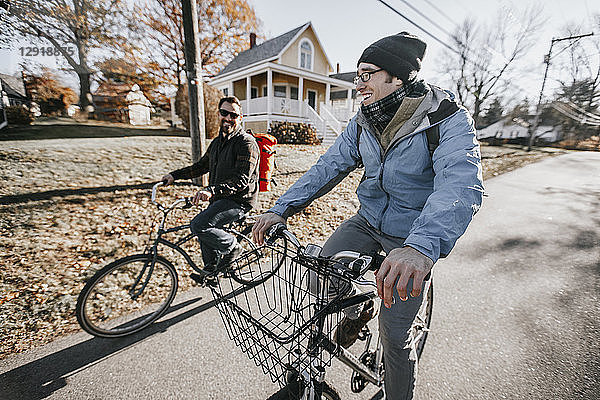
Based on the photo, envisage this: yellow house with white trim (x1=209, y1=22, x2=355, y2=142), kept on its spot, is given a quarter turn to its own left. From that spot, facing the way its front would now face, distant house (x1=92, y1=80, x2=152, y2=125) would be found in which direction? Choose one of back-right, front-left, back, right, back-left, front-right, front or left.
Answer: back-left

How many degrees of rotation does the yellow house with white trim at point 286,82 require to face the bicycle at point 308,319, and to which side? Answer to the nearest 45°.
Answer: approximately 45° to its right

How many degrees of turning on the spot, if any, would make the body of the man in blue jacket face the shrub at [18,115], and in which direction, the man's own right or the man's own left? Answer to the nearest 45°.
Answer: approximately 90° to the man's own right

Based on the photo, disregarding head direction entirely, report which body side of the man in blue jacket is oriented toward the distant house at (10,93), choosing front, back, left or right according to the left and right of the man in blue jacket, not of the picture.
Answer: right

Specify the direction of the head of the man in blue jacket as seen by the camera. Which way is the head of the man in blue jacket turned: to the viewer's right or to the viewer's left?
to the viewer's left

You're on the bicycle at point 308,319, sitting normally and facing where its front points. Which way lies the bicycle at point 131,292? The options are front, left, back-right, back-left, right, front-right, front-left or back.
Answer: right

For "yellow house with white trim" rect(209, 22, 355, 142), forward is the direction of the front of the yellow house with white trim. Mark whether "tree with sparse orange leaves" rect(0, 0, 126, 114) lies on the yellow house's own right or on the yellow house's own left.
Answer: on the yellow house's own right

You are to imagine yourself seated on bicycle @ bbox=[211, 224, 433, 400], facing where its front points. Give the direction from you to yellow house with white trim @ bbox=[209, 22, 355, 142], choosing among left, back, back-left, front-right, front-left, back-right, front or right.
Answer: back-right

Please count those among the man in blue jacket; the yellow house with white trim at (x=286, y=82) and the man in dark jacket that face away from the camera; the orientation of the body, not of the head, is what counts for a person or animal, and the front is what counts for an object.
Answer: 0

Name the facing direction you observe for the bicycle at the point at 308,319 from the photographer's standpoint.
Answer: facing the viewer and to the left of the viewer

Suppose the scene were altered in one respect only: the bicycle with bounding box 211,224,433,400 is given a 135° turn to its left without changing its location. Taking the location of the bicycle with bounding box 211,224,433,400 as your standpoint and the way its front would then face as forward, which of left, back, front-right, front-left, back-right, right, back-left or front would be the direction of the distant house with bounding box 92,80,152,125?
back-left

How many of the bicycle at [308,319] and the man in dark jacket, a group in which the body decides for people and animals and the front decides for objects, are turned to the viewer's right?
0

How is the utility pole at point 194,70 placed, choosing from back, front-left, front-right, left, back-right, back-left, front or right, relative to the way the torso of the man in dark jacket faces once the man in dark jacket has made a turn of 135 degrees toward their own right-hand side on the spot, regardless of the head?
front

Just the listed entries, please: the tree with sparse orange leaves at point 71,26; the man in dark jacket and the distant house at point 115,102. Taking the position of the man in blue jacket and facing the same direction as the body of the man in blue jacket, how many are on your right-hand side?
3

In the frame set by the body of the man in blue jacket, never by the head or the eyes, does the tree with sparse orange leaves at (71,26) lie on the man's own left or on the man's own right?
on the man's own right

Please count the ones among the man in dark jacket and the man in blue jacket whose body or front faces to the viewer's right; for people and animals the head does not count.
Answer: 0

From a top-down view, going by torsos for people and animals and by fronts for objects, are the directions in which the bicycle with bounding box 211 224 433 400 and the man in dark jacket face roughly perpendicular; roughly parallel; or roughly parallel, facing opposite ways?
roughly parallel

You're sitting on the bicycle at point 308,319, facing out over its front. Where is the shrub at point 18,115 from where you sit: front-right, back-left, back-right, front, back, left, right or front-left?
right

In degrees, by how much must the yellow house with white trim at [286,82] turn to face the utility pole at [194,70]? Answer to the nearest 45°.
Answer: approximately 45° to its right
